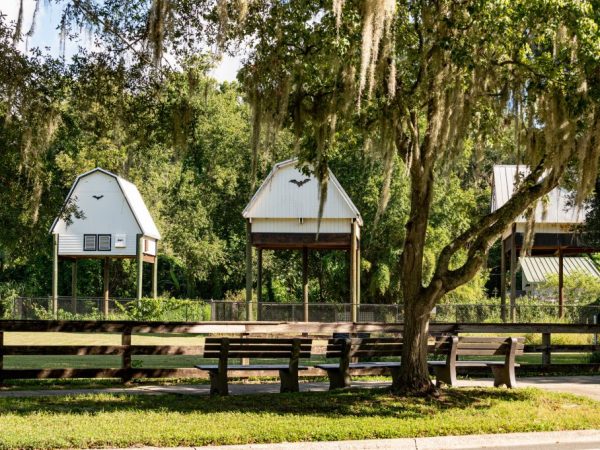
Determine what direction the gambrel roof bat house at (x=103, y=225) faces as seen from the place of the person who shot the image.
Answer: facing the viewer

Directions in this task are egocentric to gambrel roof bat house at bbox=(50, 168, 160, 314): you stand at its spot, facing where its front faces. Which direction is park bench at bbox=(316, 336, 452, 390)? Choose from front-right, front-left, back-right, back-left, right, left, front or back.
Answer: front

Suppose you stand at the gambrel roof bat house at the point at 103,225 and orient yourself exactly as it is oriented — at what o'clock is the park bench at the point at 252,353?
The park bench is roughly at 12 o'clock from the gambrel roof bat house.
